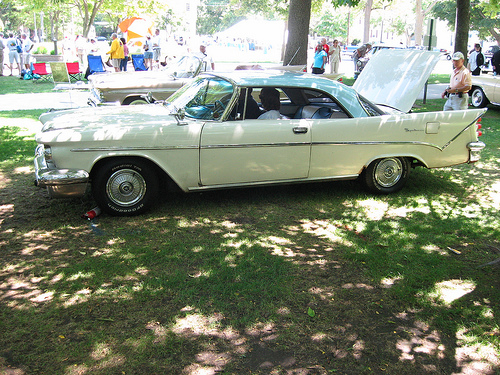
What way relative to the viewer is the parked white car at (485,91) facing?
to the viewer's left

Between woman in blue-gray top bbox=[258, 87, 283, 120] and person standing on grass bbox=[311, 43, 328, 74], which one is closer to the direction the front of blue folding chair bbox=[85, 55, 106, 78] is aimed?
the woman in blue-gray top

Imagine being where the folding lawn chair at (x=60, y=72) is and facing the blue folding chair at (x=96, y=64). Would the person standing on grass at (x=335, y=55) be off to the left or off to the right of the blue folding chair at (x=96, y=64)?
right

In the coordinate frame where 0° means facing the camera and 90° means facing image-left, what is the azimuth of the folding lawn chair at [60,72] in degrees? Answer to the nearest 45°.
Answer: approximately 315°

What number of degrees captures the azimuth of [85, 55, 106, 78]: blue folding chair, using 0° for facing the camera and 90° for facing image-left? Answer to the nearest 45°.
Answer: approximately 45°

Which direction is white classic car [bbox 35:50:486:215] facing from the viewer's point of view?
to the viewer's left

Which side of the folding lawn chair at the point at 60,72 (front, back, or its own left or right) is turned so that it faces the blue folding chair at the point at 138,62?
left
